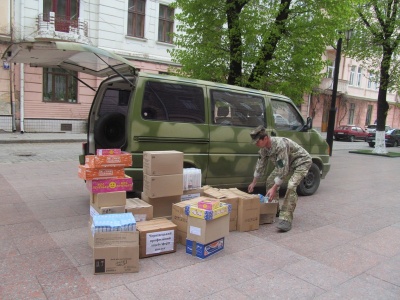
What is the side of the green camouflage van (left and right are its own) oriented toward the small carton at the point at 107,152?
back

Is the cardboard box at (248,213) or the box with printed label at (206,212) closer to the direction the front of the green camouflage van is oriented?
the cardboard box

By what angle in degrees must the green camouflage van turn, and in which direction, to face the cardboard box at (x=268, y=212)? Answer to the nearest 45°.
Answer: approximately 90° to its right

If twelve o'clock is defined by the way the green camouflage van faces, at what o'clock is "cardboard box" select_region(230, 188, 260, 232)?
The cardboard box is roughly at 3 o'clock from the green camouflage van.

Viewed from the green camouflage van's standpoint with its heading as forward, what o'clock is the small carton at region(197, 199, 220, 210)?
The small carton is roughly at 4 o'clock from the green camouflage van.

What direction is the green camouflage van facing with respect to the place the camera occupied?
facing away from the viewer and to the right of the viewer
